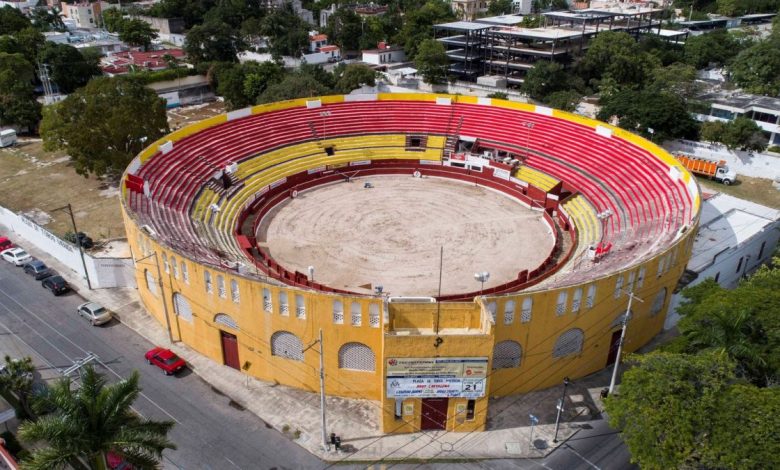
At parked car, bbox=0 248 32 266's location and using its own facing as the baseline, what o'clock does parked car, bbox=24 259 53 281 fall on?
parked car, bbox=24 259 53 281 is roughly at 7 o'clock from parked car, bbox=0 248 32 266.

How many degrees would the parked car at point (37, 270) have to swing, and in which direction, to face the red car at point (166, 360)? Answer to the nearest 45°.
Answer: approximately 135° to its left

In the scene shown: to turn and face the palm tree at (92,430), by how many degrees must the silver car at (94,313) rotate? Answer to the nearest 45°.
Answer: approximately 135° to its left

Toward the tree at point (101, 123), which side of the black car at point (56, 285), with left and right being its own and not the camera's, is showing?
right

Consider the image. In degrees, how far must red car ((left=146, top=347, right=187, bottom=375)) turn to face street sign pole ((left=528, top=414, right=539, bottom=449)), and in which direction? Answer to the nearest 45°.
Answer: approximately 180°

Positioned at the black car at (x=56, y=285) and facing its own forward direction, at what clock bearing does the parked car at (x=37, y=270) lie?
The parked car is roughly at 1 o'clock from the black car.

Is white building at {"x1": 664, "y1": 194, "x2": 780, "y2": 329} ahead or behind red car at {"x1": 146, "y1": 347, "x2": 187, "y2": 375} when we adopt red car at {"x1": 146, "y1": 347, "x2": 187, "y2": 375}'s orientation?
behind

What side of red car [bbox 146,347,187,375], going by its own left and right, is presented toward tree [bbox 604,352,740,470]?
back

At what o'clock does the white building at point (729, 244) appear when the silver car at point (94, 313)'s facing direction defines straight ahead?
The white building is roughly at 5 o'clock from the silver car.

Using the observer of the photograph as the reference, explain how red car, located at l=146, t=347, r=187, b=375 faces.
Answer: facing away from the viewer and to the left of the viewer

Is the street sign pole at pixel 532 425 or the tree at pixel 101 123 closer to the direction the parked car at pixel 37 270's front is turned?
the tree

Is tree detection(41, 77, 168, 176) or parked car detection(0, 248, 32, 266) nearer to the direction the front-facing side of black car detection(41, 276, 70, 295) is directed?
the parked car

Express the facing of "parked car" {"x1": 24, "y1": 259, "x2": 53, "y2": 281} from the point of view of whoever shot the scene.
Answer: facing away from the viewer and to the left of the viewer

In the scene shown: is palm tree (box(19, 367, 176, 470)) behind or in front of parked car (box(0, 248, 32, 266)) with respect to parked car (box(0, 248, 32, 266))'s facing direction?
behind

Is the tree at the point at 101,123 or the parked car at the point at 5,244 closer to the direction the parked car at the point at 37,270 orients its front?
the parked car
